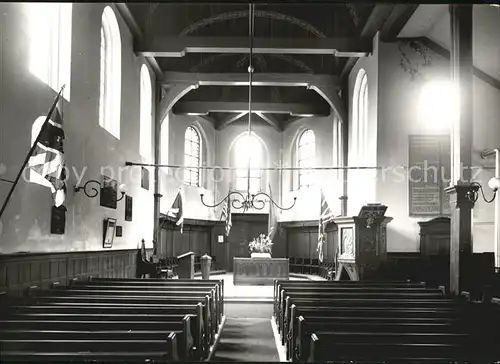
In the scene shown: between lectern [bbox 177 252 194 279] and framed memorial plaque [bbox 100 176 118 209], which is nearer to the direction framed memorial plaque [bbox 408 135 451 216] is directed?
the framed memorial plaque

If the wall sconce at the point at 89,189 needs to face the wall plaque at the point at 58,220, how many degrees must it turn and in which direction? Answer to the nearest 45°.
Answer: approximately 90° to its right

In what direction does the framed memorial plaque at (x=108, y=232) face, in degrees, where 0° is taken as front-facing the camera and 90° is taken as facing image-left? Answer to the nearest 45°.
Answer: approximately 315°

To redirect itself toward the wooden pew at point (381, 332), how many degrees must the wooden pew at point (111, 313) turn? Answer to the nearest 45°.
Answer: approximately 135° to its right

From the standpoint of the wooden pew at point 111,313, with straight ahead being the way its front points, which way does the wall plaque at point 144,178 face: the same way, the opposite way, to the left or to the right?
to the right

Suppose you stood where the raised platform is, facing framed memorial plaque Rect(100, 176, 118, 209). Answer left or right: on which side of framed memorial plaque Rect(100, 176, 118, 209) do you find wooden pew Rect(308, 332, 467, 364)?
left

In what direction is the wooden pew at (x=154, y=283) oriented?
away from the camera

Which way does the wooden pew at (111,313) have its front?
away from the camera

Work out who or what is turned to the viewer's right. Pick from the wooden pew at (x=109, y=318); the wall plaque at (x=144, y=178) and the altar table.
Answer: the wall plaque

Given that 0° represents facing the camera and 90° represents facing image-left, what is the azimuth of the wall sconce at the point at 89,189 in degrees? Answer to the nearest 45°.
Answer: approximately 270°

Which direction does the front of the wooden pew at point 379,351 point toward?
away from the camera

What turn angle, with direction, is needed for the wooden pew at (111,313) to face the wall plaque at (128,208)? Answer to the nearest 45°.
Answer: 0° — it already faces it

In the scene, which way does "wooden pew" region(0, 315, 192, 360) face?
away from the camera
